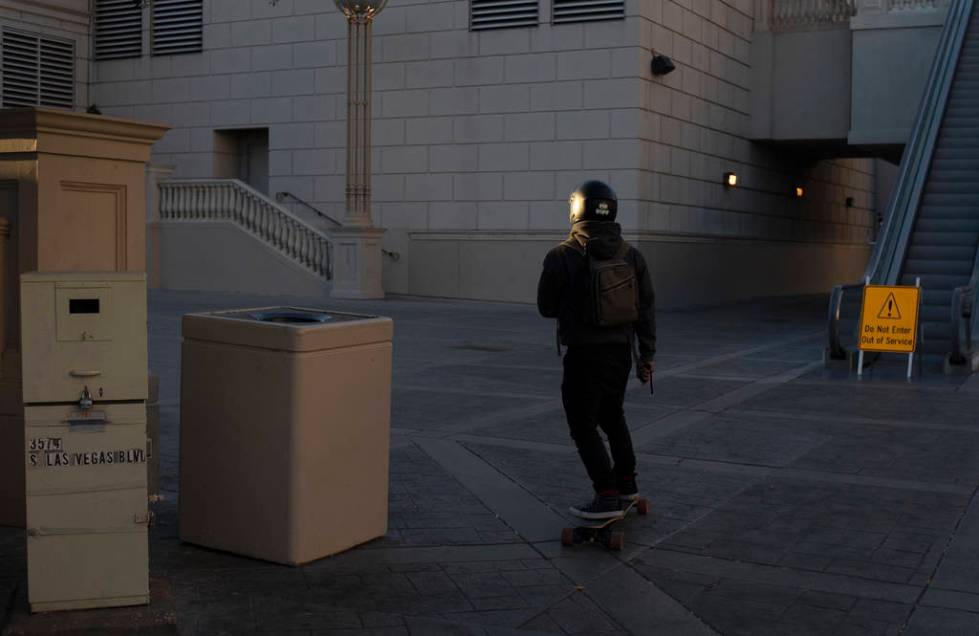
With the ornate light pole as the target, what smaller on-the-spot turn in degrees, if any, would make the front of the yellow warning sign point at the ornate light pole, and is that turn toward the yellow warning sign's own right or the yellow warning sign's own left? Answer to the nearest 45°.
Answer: approximately 135° to the yellow warning sign's own right

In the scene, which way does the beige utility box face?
toward the camera

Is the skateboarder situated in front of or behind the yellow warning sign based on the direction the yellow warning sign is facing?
in front

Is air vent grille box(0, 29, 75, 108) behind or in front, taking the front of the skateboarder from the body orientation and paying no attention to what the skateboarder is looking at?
in front

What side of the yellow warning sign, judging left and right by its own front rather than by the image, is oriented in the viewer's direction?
front

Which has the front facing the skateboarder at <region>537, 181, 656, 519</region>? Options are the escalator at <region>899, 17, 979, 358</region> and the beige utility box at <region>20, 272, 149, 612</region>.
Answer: the escalator

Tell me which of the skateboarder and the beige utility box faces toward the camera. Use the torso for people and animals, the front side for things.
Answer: the beige utility box

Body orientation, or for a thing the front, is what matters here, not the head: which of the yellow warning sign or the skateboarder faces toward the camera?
the yellow warning sign

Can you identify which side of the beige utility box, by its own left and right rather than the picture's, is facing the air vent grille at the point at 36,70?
back

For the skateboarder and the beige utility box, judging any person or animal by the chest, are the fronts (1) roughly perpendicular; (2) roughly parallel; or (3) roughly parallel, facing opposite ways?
roughly parallel, facing opposite ways

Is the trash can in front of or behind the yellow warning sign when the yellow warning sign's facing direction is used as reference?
in front
